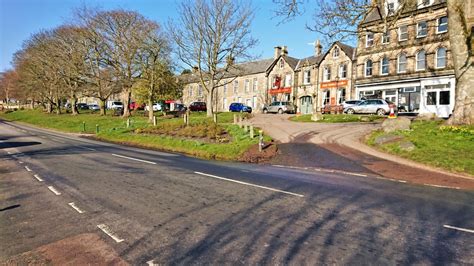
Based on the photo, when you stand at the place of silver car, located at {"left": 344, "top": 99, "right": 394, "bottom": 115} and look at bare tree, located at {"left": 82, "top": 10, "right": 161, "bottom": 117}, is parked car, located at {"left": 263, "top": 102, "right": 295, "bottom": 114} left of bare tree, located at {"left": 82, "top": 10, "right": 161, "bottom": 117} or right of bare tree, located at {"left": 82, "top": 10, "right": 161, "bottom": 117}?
right

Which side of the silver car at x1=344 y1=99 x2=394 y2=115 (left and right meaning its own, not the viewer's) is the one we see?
left

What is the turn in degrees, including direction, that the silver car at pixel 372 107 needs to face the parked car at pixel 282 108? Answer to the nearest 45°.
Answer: approximately 45° to its right

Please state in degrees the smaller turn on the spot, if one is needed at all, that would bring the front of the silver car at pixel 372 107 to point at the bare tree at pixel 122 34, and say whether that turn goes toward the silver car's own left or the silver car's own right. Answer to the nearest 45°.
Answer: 0° — it already faces it

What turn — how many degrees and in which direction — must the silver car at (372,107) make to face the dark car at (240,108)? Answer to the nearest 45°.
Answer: approximately 45° to its right
